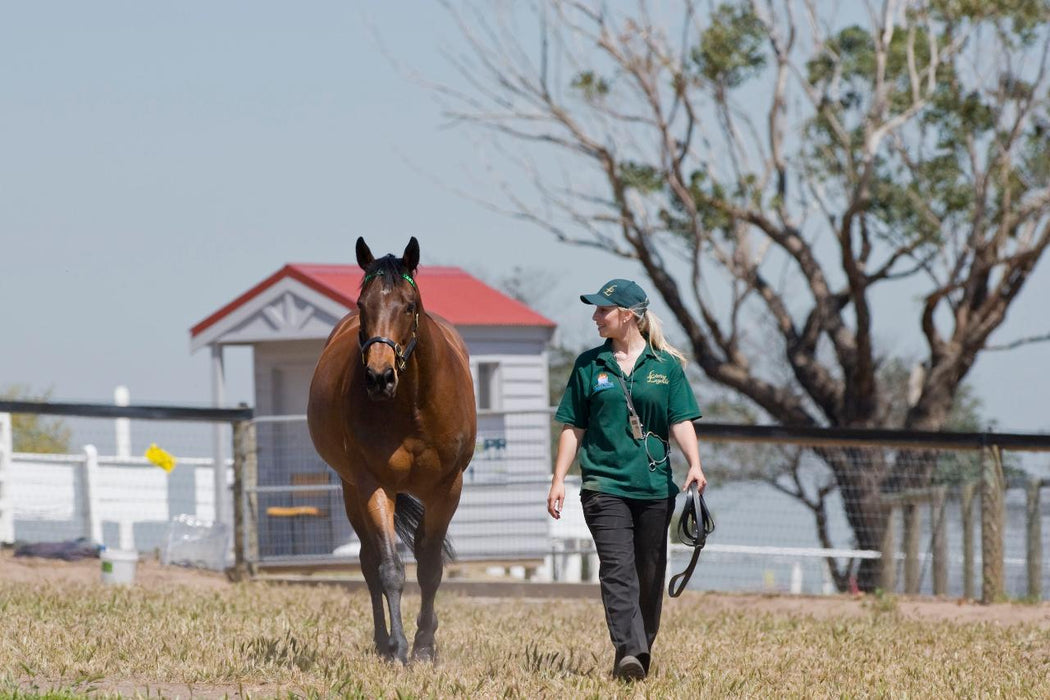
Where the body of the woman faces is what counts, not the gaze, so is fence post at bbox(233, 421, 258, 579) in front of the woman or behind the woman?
behind

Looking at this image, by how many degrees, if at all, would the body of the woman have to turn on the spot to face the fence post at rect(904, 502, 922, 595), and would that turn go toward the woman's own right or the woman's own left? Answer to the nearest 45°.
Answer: approximately 180°

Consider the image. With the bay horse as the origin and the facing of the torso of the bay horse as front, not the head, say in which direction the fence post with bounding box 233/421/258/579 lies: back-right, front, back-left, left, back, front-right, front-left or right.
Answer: back

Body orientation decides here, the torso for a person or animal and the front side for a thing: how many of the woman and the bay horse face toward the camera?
2

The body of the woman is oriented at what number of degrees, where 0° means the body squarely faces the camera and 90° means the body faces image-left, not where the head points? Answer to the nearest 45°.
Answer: approximately 0°

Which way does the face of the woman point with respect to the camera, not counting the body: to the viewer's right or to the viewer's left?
to the viewer's left

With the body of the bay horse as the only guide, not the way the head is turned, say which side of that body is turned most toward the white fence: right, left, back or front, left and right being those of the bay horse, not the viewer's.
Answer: back
